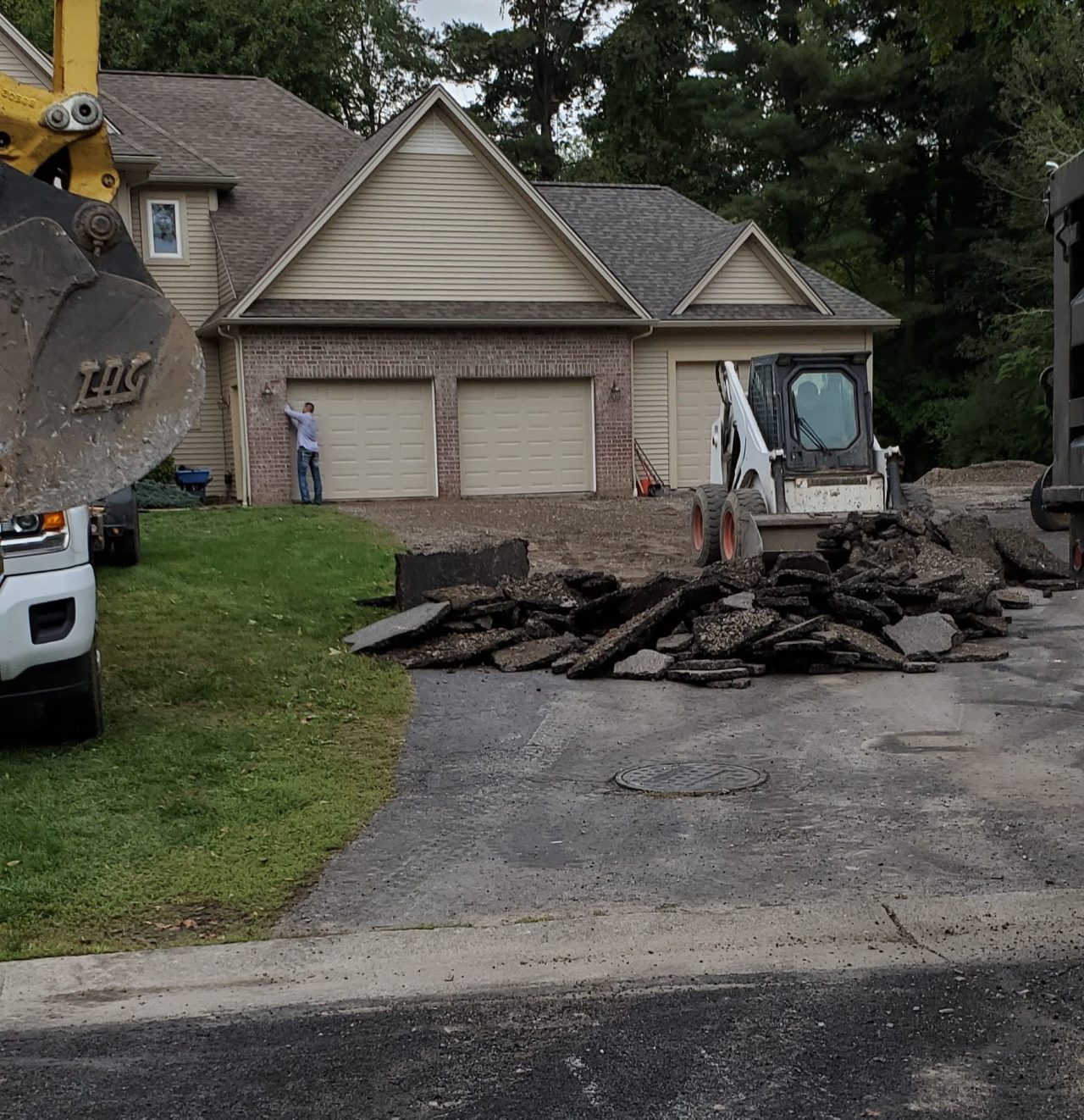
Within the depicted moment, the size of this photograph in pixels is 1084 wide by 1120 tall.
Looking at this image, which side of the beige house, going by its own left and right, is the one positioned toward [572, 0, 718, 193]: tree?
back

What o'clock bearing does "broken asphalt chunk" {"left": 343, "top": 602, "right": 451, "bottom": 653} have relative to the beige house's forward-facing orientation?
The broken asphalt chunk is roughly at 12 o'clock from the beige house.

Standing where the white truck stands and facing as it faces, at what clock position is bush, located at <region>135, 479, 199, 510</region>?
The bush is roughly at 6 o'clock from the white truck.

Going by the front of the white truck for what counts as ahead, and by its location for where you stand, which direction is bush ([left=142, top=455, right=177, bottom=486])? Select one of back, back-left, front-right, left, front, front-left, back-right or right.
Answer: back

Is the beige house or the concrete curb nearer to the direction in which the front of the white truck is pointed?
the concrete curb

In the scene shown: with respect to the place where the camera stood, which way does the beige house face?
facing the viewer

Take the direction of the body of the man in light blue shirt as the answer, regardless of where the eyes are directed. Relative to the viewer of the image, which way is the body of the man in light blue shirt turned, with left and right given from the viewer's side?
facing away from the viewer and to the left of the viewer

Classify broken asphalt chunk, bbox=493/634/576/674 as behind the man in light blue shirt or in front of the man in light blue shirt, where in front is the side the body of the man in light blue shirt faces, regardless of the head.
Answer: behind

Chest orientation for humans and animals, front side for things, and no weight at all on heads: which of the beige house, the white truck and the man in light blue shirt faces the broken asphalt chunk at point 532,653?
the beige house

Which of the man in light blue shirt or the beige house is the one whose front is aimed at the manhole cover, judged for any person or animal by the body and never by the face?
the beige house

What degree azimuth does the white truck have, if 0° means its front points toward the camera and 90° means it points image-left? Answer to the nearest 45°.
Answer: approximately 0°

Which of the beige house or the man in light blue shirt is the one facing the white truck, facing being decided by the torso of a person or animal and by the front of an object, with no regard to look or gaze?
the beige house

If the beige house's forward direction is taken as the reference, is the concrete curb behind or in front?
in front

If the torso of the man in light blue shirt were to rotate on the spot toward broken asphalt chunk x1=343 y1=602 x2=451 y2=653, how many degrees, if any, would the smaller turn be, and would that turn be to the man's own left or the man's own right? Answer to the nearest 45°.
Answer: approximately 135° to the man's own left

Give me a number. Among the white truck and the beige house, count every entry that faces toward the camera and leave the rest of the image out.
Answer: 2
